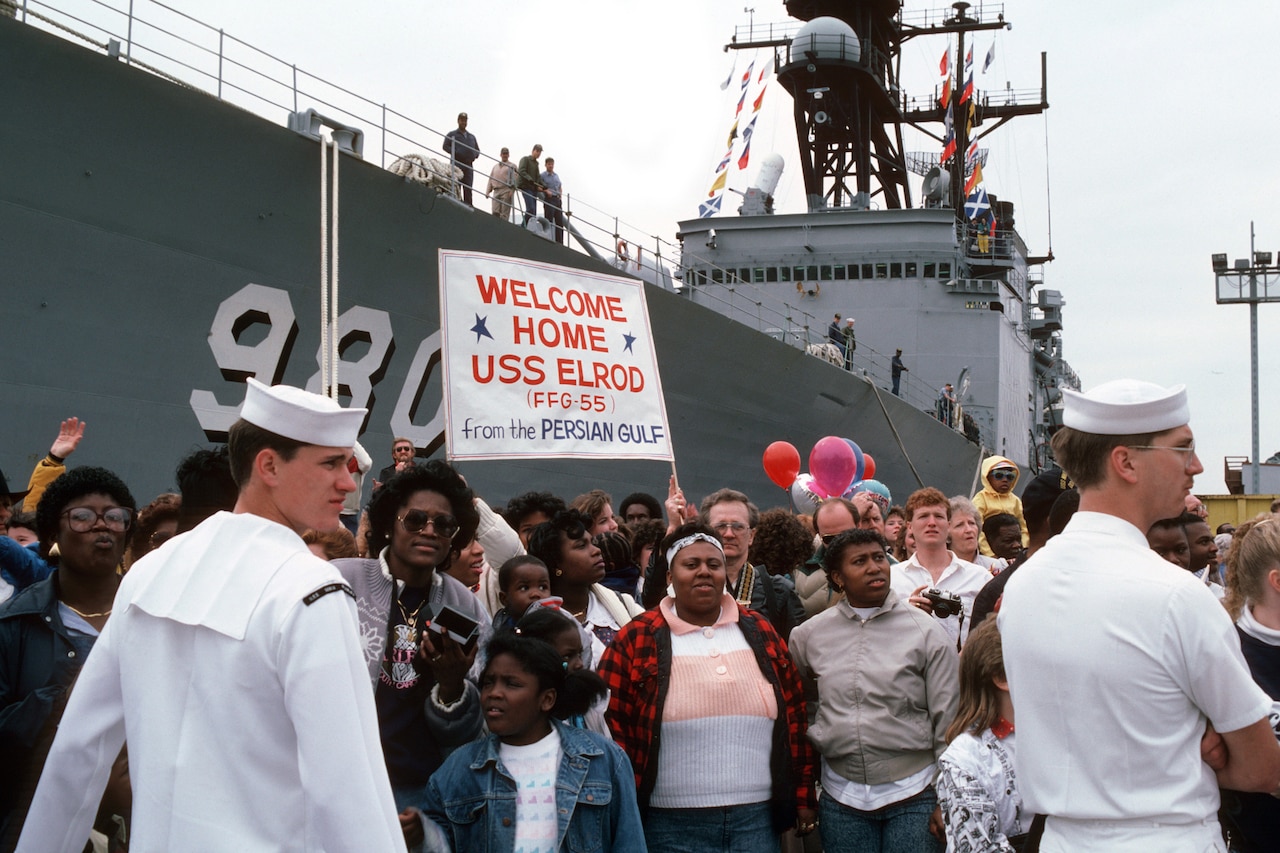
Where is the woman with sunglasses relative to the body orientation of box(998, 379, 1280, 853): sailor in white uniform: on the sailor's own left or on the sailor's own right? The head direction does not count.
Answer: on the sailor's own left

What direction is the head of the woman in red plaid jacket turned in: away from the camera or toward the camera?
toward the camera

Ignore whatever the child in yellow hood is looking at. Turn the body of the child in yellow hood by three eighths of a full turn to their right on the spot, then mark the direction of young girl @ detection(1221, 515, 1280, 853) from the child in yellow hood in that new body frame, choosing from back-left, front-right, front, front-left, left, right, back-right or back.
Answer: back-left

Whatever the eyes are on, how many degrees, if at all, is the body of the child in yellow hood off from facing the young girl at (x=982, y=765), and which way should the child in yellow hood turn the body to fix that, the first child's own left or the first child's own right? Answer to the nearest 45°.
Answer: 0° — they already face them

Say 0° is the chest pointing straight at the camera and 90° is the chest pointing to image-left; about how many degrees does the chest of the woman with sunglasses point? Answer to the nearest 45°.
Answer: approximately 0°

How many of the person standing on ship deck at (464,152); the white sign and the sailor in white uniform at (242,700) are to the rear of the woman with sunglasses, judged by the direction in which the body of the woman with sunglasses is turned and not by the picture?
2

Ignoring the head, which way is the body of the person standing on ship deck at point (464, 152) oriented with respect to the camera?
toward the camera

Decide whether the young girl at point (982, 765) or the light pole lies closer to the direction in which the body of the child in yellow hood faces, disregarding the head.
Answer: the young girl

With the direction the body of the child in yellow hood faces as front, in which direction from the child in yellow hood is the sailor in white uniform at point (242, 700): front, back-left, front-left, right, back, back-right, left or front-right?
front

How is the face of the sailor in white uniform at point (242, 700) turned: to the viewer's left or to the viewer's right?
to the viewer's right

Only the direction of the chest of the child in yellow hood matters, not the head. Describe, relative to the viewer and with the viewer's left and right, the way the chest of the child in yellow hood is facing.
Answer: facing the viewer

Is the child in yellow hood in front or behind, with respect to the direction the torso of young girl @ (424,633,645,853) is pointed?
behind

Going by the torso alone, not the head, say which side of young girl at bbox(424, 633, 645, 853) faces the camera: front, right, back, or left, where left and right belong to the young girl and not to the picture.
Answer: front
